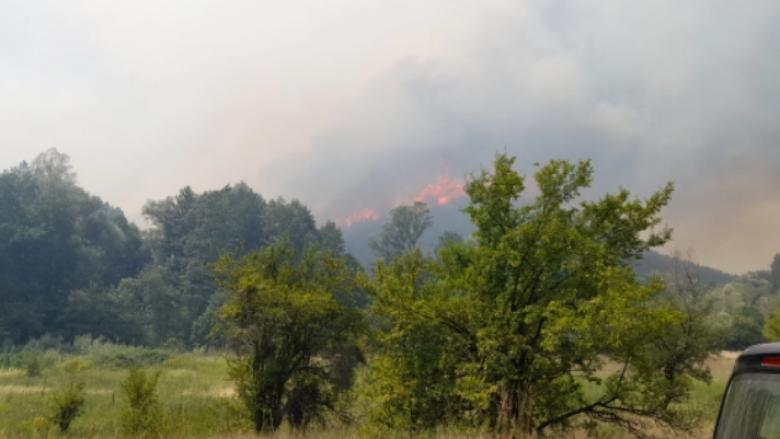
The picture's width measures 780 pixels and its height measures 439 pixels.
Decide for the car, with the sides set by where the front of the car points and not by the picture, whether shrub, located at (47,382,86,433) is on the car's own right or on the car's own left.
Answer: on the car's own left

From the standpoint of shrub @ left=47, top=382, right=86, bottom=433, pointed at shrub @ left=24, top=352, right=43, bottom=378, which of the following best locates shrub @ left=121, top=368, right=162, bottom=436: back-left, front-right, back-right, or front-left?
back-right

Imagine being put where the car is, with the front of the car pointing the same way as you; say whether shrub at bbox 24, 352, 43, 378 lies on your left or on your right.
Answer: on your left

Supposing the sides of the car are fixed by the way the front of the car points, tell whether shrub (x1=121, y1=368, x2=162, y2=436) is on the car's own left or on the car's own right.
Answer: on the car's own left

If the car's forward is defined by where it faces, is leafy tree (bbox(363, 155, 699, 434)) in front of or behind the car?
in front

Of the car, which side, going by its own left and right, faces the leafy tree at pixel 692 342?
front

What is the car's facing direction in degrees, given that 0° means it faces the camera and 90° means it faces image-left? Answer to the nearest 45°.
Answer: approximately 180°

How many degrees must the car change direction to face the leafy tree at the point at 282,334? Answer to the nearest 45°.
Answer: approximately 45° to its left
